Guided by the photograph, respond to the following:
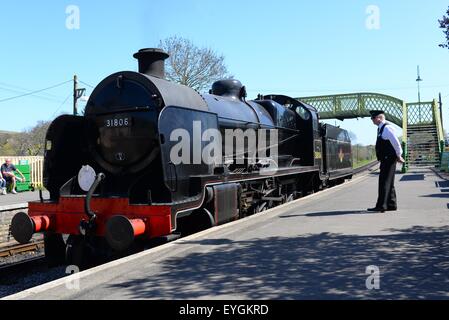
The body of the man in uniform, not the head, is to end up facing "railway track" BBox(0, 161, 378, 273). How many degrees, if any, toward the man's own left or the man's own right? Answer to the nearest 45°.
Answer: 0° — they already face it

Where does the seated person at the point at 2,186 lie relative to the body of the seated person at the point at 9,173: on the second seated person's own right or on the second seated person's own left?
on the second seated person's own right

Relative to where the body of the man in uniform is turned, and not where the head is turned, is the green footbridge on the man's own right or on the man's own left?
on the man's own right

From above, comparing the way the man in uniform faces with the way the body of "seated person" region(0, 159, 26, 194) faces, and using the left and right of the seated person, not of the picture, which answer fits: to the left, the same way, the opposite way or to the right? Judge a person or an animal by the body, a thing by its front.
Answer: the opposite way

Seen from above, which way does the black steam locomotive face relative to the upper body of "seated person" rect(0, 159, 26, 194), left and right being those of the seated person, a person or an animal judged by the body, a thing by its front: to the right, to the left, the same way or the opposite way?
to the right

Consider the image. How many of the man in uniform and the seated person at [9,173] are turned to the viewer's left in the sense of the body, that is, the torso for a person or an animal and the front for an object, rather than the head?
1

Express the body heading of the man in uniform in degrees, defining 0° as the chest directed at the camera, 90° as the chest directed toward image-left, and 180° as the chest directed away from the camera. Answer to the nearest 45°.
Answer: approximately 90°

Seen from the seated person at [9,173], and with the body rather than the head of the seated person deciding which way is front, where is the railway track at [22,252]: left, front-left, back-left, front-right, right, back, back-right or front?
front-right
